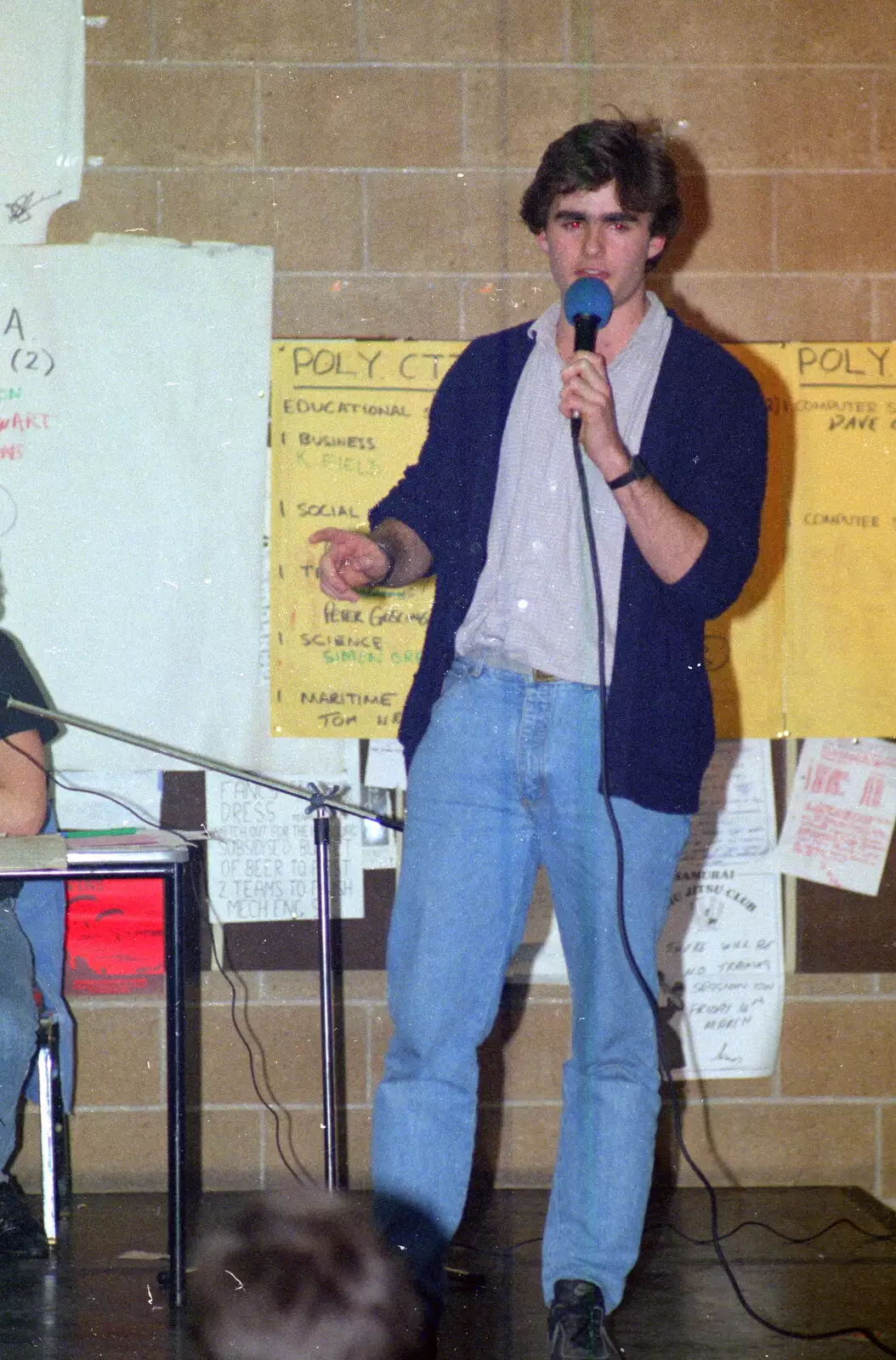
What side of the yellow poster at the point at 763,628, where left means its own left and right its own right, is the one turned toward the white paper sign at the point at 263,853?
right

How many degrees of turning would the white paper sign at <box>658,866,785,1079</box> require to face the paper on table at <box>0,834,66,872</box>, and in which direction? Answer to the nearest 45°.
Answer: approximately 45° to its right

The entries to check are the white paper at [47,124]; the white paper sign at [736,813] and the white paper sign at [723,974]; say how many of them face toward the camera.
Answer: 3

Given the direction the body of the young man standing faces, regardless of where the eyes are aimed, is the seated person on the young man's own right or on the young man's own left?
on the young man's own right

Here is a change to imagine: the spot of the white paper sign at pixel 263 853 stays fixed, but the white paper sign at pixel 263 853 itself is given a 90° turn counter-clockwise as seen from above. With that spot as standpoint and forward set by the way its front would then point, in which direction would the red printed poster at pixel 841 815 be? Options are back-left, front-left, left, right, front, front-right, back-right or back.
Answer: front

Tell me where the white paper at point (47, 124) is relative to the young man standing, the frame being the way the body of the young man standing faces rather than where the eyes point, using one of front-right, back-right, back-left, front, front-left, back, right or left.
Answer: back-right

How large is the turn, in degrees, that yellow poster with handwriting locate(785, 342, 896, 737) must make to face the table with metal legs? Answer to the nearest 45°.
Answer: approximately 45° to its right

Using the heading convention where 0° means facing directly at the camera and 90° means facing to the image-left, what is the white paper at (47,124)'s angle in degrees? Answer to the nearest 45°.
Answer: approximately 0°
